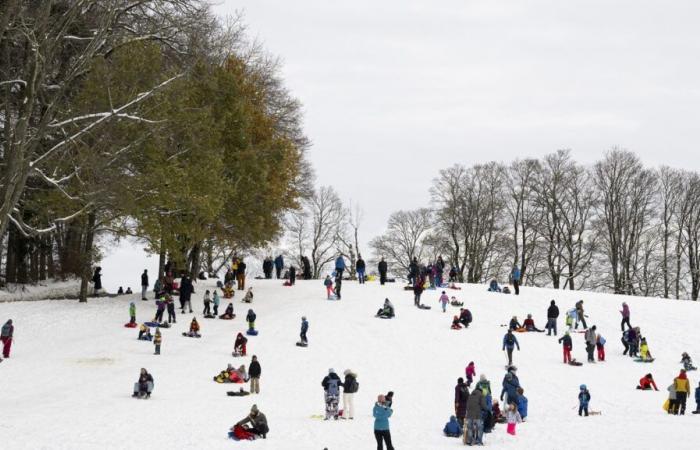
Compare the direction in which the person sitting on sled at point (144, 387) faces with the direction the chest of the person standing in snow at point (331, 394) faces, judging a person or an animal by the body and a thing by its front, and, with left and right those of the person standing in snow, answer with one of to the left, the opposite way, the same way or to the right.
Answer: the opposite way

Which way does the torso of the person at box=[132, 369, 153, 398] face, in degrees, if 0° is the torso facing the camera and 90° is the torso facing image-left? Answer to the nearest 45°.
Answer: approximately 0°

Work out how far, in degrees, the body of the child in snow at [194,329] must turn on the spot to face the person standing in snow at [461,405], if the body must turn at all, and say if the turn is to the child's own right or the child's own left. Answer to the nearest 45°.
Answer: approximately 45° to the child's own left

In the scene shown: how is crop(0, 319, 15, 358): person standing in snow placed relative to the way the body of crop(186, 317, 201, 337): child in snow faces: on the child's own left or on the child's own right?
on the child's own right

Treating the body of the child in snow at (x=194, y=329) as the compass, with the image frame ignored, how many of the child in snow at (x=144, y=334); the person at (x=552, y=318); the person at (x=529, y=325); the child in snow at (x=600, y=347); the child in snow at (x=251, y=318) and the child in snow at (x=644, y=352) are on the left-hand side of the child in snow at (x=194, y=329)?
5

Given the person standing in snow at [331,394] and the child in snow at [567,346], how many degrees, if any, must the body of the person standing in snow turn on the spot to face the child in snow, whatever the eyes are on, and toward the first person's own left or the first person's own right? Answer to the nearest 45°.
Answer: approximately 45° to the first person's own right

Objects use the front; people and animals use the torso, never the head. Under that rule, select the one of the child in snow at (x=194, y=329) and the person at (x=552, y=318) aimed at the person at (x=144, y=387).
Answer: the child in snow

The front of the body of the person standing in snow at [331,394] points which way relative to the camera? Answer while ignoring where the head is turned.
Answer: away from the camera

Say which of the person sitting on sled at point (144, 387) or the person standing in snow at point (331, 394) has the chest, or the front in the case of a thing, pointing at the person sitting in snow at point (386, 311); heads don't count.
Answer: the person standing in snow
